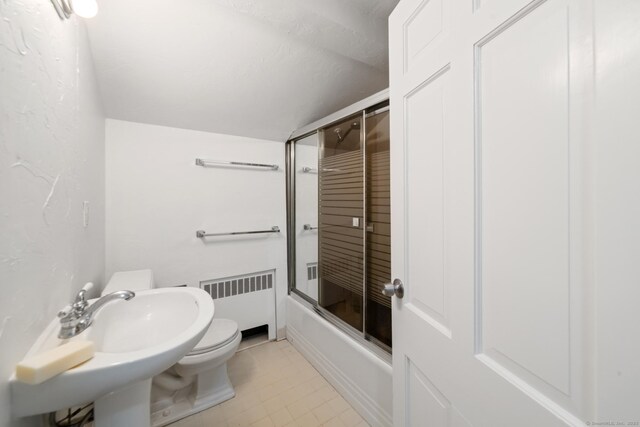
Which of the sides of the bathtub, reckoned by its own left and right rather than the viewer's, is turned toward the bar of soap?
front

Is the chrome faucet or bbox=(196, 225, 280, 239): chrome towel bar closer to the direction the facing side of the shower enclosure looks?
the chrome faucet

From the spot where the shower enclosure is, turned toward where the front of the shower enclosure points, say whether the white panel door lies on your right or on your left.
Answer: on your left

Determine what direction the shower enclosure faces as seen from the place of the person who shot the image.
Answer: facing the viewer and to the left of the viewer
